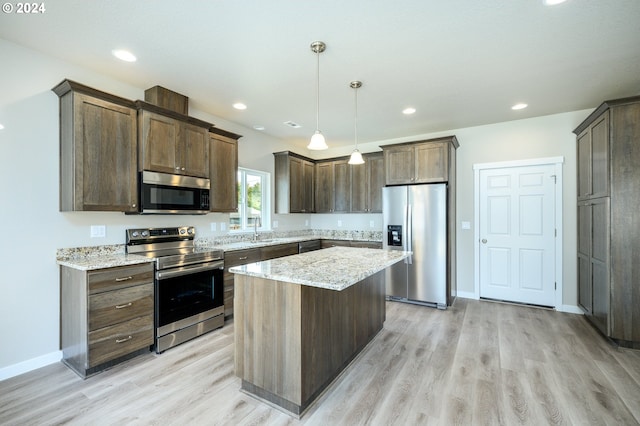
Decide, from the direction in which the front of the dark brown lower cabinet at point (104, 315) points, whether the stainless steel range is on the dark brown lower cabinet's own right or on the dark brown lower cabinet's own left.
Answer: on the dark brown lower cabinet's own left

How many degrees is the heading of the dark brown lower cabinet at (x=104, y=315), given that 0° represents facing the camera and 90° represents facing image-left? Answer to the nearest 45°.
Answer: approximately 315°

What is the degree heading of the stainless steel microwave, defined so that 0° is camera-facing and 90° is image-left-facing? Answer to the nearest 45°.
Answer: approximately 315°

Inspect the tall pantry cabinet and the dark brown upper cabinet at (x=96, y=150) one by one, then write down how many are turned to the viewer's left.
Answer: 1

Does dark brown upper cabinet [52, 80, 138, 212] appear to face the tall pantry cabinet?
yes

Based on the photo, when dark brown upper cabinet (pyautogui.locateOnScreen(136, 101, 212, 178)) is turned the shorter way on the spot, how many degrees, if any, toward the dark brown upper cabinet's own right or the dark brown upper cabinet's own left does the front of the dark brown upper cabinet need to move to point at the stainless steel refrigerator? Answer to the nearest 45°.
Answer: approximately 45° to the dark brown upper cabinet's own left

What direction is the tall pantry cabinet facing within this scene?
to the viewer's left

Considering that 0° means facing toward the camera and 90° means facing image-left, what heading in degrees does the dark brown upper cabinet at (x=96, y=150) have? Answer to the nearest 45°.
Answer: approximately 315°

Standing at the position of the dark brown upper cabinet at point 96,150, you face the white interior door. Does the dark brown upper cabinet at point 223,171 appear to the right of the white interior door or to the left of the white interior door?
left

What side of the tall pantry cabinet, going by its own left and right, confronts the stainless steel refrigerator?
front
